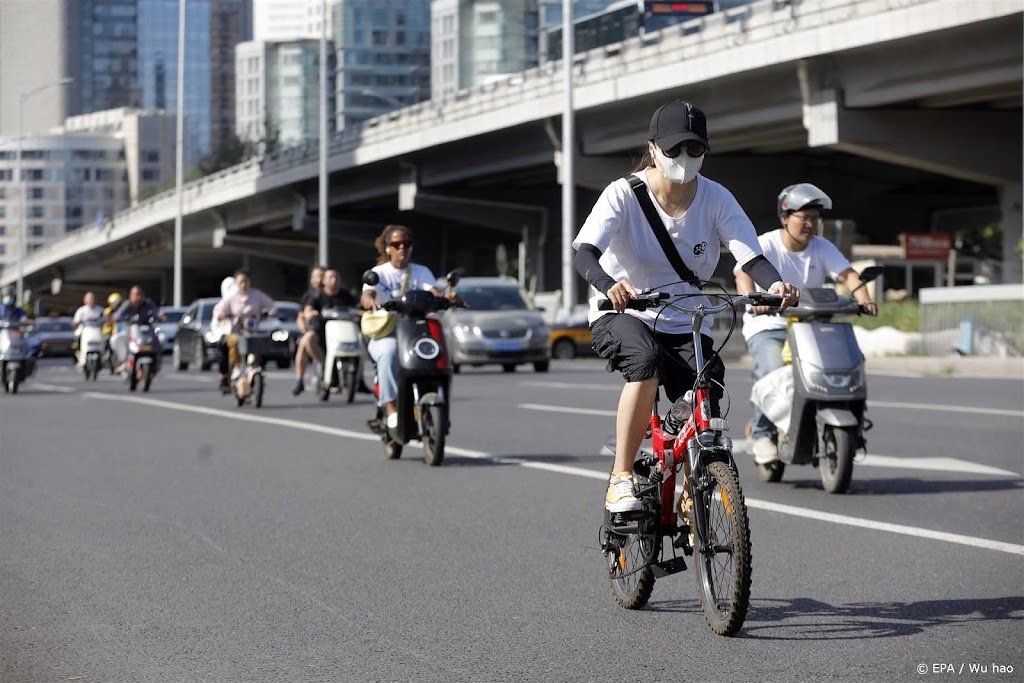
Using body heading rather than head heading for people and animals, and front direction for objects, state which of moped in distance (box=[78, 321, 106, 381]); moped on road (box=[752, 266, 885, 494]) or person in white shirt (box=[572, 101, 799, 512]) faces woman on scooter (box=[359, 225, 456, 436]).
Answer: moped in distance (box=[78, 321, 106, 381])

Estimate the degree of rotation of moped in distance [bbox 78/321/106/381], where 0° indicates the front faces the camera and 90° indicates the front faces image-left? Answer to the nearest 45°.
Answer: approximately 0°

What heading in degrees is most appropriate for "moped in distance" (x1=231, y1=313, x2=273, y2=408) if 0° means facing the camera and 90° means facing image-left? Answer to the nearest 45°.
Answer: approximately 315°

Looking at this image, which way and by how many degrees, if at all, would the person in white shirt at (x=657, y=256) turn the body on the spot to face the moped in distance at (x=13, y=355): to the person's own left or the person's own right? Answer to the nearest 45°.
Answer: approximately 180°

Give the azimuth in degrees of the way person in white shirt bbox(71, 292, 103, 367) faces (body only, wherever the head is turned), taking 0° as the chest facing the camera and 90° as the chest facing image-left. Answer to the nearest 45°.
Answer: approximately 315°
